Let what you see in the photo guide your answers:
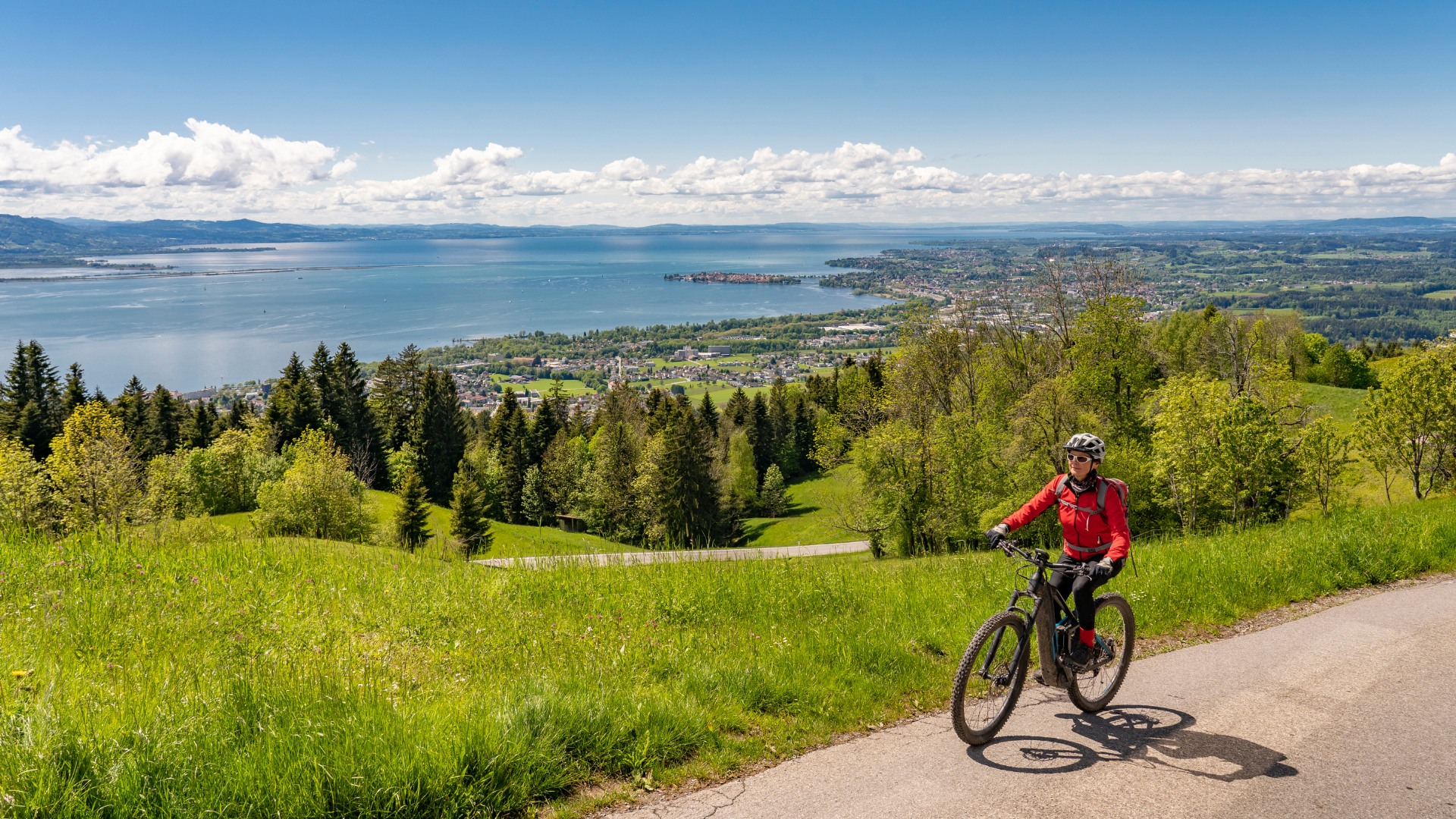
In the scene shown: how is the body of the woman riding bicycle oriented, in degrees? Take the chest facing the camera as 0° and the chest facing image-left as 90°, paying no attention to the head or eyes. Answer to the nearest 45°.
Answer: approximately 45°

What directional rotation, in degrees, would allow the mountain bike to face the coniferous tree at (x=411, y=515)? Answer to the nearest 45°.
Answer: approximately 90° to its right

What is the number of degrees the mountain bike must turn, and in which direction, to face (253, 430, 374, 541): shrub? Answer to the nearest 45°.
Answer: approximately 90° to its right

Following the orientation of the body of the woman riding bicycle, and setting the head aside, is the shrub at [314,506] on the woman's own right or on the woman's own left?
on the woman's own right

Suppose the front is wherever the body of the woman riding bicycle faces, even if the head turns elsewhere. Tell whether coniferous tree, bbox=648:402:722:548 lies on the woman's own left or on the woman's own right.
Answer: on the woman's own right
